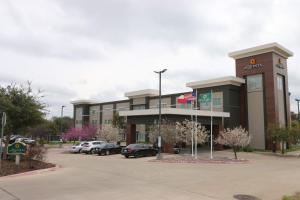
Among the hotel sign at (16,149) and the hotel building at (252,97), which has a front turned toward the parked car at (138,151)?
the hotel building

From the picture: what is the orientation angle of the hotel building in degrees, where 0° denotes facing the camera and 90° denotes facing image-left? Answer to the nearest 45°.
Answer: approximately 45°

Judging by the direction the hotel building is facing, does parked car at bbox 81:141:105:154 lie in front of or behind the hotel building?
in front

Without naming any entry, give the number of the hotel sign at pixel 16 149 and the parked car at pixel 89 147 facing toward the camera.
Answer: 1

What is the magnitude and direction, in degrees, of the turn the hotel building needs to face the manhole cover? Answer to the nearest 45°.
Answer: approximately 45° to its left

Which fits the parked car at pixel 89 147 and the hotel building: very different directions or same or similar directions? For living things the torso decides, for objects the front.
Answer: very different directions

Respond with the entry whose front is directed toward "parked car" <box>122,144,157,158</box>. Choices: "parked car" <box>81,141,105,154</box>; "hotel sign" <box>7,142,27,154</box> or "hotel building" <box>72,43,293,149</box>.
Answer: the hotel building
